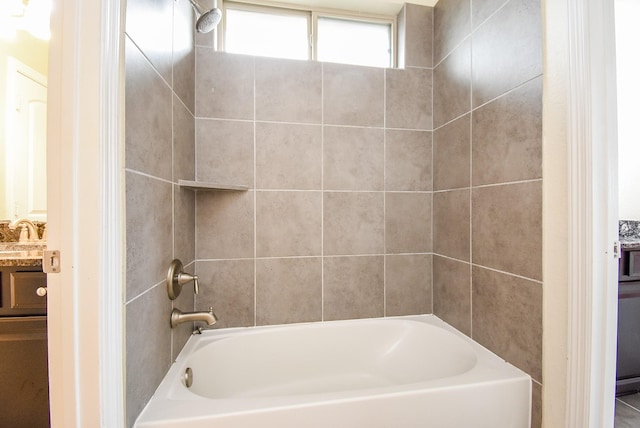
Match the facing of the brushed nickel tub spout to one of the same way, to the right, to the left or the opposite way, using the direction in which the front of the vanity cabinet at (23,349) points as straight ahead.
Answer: to the left

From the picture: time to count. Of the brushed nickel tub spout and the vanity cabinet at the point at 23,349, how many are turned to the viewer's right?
1

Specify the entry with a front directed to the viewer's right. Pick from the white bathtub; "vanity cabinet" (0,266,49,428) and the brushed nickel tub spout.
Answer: the brushed nickel tub spout

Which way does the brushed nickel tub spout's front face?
to the viewer's right
